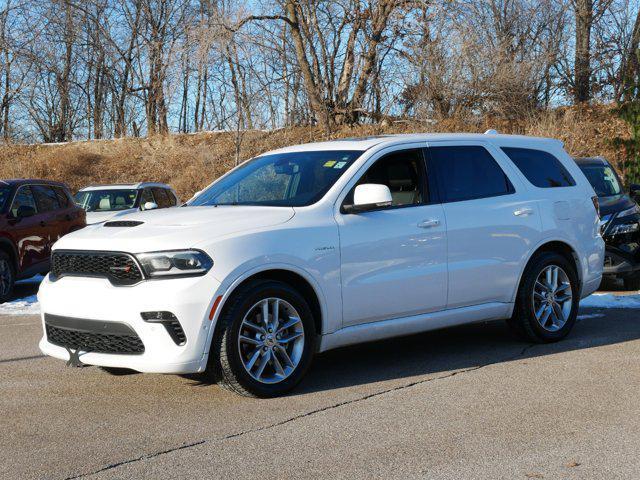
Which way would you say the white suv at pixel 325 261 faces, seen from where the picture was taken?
facing the viewer and to the left of the viewer

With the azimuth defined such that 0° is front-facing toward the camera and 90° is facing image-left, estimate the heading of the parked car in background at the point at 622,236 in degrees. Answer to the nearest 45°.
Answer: approximately 0°

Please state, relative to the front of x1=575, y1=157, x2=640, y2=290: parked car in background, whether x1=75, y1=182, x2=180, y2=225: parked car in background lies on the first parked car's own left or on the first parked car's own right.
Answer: on the first parked car's own right

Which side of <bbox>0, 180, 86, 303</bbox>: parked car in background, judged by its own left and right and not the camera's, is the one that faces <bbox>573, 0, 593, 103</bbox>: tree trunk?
back

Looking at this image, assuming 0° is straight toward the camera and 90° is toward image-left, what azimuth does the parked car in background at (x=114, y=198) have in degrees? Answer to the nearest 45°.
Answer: approximately 45°

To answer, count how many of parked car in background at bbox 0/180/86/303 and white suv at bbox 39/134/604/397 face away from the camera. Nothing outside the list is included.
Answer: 0

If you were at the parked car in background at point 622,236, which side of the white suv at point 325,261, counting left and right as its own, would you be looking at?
back

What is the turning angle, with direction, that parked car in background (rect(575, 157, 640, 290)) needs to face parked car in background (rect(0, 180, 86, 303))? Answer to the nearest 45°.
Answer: approximately 90° to its right
